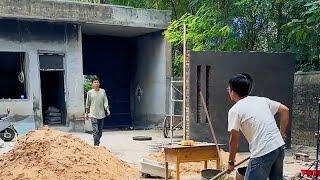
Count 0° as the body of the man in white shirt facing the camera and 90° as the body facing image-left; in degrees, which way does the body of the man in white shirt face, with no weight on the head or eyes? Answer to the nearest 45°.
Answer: approximately 135°

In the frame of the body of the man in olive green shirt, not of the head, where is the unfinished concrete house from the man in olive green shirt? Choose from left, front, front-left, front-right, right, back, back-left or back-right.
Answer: back

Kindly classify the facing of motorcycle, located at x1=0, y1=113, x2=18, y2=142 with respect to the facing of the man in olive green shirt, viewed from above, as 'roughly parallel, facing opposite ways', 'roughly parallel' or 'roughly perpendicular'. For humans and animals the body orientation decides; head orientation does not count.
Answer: roughly perpendicular

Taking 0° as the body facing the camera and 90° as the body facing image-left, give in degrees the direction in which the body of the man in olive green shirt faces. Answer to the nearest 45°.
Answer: approximately 0°

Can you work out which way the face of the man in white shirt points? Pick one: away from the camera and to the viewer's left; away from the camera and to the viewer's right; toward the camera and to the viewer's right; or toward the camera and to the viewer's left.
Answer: away from the camera and to the viewer's left
